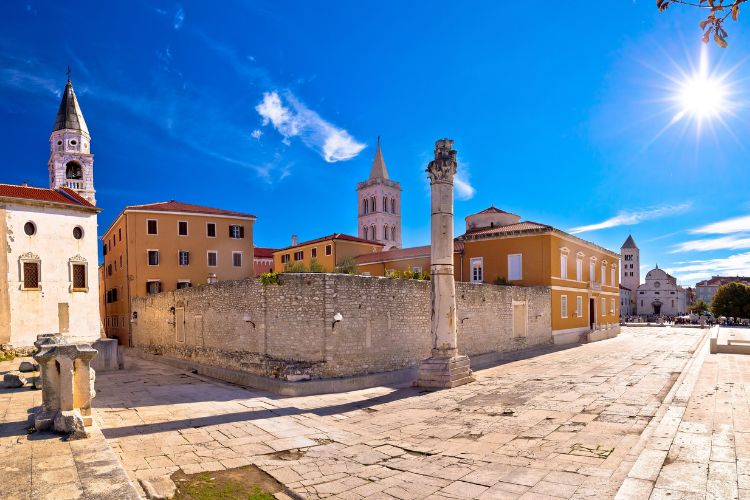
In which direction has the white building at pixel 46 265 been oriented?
toward the camera

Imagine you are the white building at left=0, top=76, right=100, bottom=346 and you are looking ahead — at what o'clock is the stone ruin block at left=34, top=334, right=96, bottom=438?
The stone ruin block is roughly at 12 o'clock from the white building.

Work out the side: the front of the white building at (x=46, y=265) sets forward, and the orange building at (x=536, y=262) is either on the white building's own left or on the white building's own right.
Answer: on the white building's own left

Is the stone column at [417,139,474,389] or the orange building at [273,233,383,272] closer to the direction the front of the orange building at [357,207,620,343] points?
the stone column

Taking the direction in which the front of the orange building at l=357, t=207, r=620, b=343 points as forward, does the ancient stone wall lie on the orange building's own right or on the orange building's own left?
on the orange building's own right

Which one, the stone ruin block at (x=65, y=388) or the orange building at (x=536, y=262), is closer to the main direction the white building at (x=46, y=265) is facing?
the stone ruin block

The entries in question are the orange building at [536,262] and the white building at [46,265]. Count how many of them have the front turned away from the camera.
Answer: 0

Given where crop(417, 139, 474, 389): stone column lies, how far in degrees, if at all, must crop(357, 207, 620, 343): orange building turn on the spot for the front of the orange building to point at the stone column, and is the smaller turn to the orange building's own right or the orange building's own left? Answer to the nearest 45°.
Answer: approximately 45° to the orange building's own right
